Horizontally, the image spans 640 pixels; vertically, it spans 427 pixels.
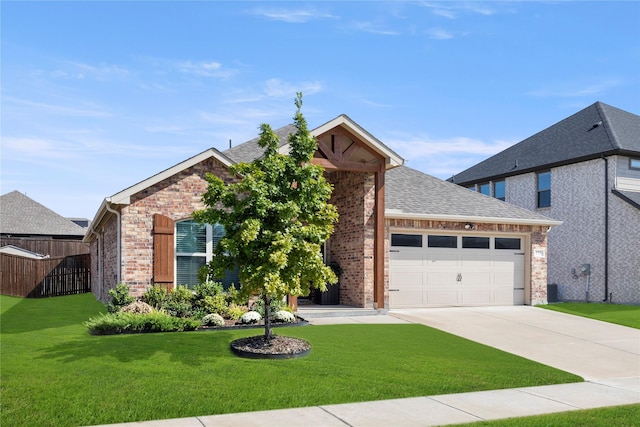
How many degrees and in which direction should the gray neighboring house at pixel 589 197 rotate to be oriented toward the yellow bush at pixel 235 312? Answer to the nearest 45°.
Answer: approximately 90° to its right

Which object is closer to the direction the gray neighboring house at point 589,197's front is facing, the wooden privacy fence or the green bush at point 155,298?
the green bush

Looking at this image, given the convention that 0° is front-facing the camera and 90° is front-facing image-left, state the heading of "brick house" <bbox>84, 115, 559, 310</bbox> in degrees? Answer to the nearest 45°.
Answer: approximately 0°

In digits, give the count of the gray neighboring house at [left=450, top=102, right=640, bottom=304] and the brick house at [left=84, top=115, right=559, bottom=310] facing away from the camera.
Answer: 0

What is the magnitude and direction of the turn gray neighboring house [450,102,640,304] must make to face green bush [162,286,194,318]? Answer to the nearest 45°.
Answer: approximately 90° to its right

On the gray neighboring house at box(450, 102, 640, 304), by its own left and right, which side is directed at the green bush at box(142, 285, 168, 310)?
right

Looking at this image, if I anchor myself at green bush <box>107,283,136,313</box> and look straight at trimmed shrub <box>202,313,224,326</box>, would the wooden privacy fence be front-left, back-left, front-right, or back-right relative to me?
back-left

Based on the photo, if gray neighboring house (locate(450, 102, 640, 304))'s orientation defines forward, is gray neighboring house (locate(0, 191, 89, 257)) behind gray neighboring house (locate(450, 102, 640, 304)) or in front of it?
behind
